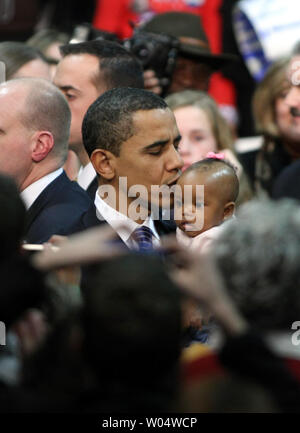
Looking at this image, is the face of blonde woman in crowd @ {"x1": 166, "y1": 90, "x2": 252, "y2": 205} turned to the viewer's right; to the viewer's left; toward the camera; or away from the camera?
toward the camera

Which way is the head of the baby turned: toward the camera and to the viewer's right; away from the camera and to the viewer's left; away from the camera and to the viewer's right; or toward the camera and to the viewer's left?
toward the camera and to the viewer's left

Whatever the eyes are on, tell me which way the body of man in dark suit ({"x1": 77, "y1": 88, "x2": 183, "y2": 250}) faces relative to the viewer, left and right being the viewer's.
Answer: facing the viewer and to the right of the viewer
